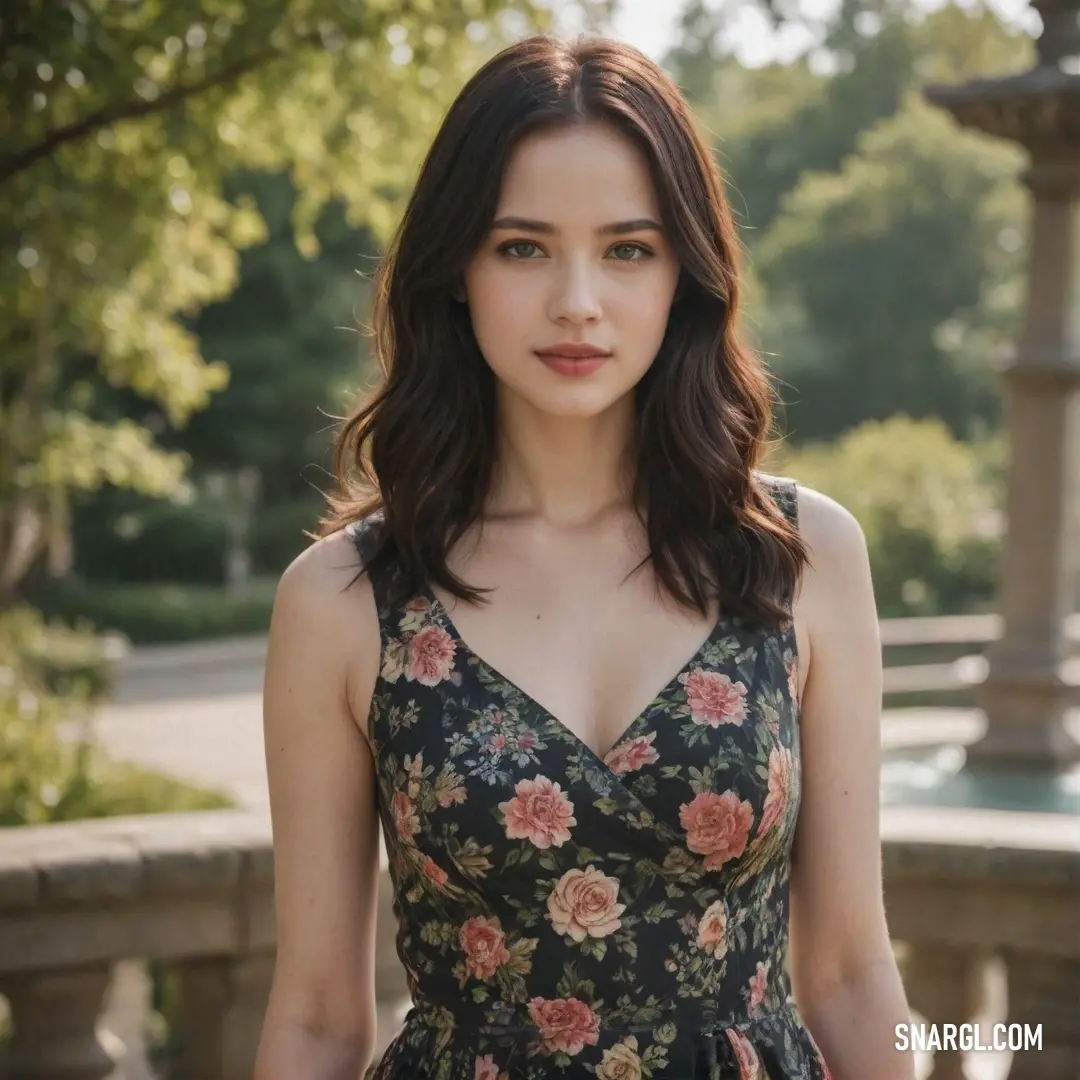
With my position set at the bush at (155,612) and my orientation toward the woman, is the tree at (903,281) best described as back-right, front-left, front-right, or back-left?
back-left

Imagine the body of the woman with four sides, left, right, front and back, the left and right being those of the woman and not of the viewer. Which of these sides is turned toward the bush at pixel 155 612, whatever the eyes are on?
back

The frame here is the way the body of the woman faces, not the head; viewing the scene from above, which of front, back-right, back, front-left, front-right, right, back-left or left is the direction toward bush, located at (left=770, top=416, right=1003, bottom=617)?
back

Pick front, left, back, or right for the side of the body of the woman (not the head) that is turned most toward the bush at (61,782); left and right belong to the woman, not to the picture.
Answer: back

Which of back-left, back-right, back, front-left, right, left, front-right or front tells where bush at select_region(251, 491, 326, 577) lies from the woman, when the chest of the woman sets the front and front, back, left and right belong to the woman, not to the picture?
back

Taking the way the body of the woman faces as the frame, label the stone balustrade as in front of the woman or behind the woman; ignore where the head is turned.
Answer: behind

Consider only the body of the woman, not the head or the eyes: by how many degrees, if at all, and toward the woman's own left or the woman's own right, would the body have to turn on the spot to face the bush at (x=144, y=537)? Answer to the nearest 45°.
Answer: approximately 180°

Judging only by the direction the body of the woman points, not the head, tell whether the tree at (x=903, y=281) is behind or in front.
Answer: behind

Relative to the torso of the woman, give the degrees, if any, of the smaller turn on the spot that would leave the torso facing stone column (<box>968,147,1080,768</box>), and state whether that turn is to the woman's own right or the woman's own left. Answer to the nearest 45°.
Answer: approximately 180°

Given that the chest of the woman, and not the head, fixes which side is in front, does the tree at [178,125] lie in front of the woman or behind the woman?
behind

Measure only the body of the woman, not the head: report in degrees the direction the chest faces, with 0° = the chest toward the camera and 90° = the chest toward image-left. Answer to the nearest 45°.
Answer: approximately 0°
